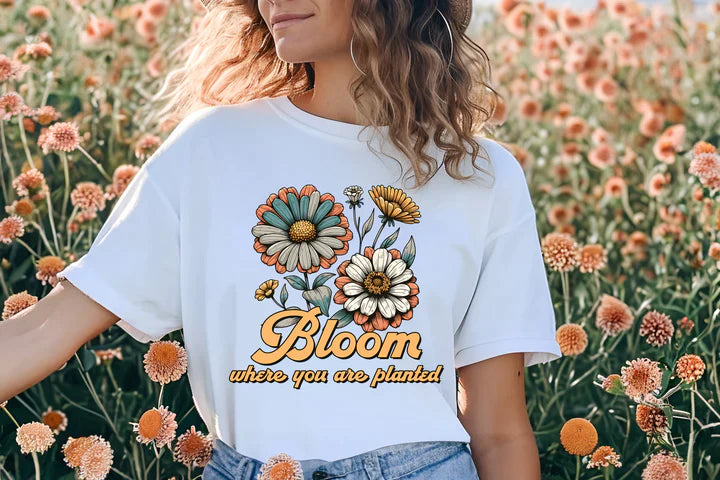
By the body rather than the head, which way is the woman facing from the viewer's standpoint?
toward the camera
